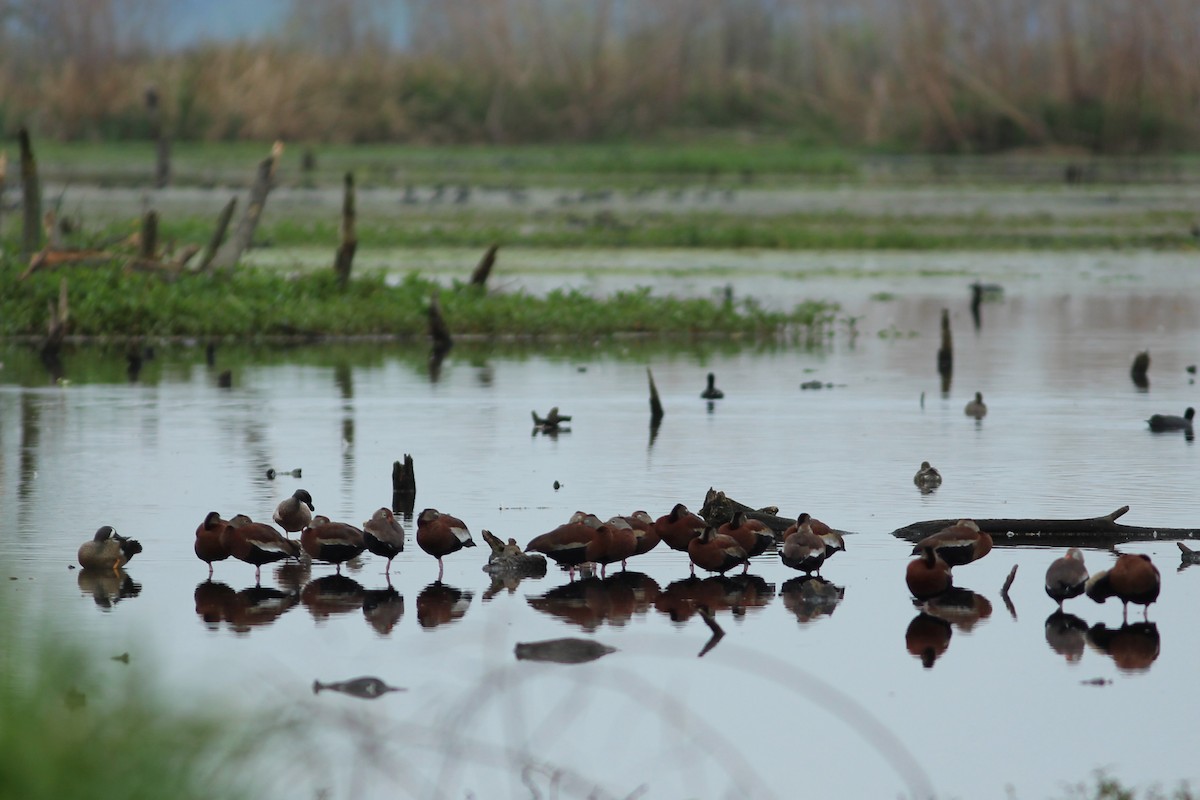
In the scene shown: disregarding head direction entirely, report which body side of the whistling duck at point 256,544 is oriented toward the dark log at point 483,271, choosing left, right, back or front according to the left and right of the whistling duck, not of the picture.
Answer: right

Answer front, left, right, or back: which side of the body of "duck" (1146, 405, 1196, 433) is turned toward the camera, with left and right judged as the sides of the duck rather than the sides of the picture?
right

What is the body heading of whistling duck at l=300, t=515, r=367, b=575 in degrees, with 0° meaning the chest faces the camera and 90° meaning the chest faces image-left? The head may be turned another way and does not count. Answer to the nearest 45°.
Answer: approximately 90°

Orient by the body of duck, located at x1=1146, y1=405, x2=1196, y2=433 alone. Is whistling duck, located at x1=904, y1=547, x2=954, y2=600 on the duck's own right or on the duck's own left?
on the duck's own right

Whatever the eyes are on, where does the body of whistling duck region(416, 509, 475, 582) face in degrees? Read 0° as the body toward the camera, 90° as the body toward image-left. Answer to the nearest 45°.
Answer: approximately 45°

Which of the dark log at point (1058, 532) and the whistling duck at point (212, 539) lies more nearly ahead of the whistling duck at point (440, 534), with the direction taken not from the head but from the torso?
the whistling duck

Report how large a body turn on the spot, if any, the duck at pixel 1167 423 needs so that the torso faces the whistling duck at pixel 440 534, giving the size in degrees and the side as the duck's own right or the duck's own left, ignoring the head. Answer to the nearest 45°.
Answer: approximately 135° to the duck's own right

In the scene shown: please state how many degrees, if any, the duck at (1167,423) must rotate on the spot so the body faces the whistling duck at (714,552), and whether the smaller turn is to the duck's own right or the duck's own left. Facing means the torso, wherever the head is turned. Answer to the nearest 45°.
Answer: approximately 90° to the duck's own right

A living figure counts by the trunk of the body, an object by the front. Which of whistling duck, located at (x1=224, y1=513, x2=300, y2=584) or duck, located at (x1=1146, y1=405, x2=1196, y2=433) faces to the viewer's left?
the whistling duck

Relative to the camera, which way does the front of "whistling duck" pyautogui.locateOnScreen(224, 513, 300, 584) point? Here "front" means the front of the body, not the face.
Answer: to the viewer's left
